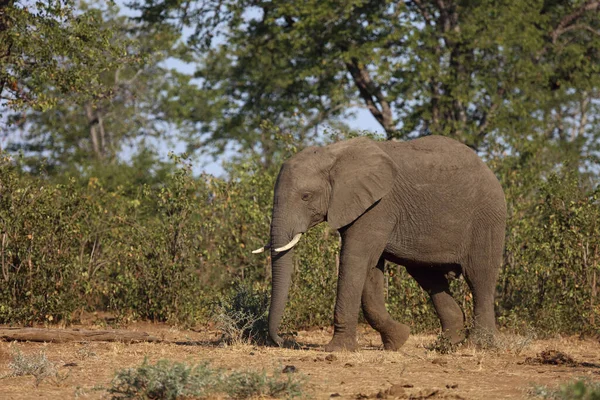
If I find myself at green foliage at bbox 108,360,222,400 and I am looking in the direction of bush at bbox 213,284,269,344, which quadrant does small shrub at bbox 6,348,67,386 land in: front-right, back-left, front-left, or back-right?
front-left

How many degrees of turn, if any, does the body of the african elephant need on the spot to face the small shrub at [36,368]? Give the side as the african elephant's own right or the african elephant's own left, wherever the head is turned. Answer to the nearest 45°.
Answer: approximately 45° to the african elephant's own left

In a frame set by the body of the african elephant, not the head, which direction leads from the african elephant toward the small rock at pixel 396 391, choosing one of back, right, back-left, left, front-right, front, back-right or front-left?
left

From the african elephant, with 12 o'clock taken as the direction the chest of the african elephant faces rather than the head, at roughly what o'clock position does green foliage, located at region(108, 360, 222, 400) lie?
The green foliage is roughly at 10 o'clock from the african elephant.

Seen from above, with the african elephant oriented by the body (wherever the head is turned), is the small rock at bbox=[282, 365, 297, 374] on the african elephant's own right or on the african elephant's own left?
on the african elephant's own left

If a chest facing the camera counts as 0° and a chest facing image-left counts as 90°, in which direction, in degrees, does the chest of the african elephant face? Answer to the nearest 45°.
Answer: approximately 90°

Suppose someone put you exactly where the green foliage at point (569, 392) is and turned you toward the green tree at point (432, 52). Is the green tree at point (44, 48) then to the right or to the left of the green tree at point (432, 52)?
left

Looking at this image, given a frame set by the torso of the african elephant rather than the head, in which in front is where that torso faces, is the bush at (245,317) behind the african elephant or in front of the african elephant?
in front

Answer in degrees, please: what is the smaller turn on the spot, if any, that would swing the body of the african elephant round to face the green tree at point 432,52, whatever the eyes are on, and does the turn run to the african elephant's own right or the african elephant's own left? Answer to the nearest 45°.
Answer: approximately 90° to the african elephant's own right

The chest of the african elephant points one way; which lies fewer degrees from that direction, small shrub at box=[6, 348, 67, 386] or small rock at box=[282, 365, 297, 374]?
the small shrub
